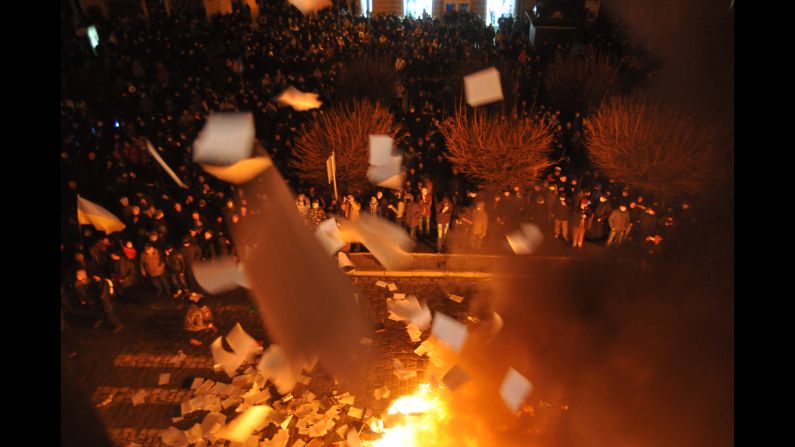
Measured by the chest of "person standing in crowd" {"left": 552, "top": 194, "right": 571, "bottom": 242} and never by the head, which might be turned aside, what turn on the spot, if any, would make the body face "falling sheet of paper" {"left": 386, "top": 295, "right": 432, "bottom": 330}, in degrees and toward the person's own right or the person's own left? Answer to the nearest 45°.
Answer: approximately 45° to the person's own right

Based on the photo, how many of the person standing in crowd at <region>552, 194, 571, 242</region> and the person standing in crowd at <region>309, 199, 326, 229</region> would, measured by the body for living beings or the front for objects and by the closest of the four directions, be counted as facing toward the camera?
2

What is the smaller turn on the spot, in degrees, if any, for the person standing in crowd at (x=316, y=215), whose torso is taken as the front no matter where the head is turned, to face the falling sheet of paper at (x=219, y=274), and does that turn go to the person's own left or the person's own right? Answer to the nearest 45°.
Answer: approximately 45° to the person's own right

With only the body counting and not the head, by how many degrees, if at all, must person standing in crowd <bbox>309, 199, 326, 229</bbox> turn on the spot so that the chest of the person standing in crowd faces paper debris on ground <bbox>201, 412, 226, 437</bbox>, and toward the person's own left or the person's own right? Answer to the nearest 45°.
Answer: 0° — they already face it

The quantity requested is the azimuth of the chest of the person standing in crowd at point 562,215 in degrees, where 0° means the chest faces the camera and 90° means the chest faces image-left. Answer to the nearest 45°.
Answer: approximately 0°

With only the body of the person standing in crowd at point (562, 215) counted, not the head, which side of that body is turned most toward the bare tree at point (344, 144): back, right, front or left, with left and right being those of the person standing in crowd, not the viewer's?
right

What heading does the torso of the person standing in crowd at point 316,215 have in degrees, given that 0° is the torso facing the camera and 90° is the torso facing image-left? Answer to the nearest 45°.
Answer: approximately 0°

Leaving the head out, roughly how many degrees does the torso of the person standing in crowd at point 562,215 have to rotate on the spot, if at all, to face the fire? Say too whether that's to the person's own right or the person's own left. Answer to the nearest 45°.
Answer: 0° — they already face it

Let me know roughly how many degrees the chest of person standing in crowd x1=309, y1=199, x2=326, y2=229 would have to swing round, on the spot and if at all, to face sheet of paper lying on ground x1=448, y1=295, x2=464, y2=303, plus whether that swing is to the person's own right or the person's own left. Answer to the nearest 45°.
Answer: approximately 45° to the person's own left

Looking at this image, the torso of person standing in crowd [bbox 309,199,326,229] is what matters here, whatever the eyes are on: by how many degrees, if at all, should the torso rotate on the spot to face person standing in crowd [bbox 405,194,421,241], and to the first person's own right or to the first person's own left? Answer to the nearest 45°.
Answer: approximately 90° to the first person's own left

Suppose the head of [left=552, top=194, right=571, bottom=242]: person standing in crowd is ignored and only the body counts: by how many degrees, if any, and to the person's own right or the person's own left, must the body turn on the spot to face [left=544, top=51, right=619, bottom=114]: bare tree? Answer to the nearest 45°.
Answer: approximately 180°
